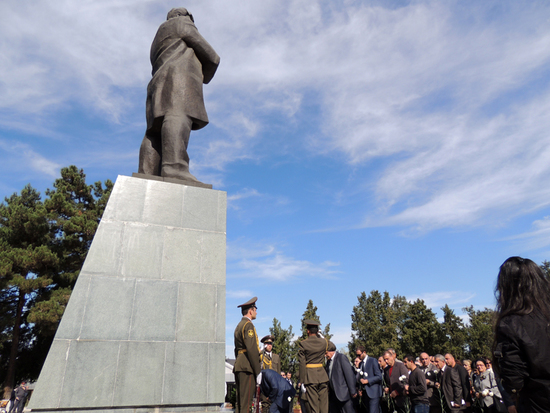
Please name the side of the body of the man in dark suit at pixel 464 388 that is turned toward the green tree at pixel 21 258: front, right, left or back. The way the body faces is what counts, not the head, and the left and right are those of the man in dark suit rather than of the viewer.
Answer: front

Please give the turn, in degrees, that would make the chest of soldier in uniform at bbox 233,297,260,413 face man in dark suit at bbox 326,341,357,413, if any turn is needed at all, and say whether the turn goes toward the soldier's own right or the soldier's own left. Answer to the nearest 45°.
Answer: approximately 45° to the soldier's own left

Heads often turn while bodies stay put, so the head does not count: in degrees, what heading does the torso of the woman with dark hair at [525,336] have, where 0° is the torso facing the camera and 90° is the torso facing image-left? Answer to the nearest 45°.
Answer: approximately 135°

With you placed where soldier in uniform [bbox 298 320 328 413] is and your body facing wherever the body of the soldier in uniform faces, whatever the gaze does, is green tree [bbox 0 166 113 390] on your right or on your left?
on your left

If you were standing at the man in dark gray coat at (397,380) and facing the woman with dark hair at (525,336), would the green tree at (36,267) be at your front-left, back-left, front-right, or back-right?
back-right

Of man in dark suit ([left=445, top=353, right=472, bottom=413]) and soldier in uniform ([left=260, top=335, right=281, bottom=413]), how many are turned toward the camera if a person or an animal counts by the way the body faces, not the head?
1

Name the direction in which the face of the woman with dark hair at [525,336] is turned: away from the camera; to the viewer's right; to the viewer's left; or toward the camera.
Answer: away from the camera

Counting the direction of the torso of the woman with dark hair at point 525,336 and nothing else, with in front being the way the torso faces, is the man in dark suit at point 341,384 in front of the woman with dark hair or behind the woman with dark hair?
in front

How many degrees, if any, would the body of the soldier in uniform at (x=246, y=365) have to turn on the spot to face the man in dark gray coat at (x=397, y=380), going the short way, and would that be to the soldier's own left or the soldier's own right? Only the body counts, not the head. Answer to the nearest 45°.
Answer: approximately 45° to the soldier's own left

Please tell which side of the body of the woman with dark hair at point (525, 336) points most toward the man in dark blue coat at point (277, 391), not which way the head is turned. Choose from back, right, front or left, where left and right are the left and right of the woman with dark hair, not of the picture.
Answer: front
